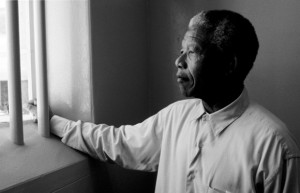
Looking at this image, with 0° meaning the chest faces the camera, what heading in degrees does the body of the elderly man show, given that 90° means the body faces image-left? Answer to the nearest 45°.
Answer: approximately 45°

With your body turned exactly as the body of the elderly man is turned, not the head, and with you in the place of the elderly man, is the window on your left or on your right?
on your right
